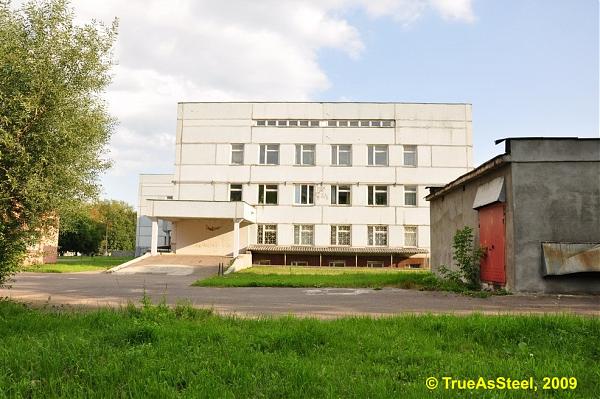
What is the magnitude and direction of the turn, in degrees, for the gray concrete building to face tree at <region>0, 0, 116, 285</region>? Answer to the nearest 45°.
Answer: approximately 45° to its left

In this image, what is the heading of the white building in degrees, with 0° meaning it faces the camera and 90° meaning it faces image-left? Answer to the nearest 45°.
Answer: approximately 0°

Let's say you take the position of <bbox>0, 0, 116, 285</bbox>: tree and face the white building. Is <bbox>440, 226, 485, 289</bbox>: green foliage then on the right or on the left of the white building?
right

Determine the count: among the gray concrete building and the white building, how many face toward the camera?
1

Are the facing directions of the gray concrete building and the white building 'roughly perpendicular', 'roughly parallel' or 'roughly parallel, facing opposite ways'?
roughly perpendicular

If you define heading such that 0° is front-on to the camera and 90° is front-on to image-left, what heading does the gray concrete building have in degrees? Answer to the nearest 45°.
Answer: approximately 90°
